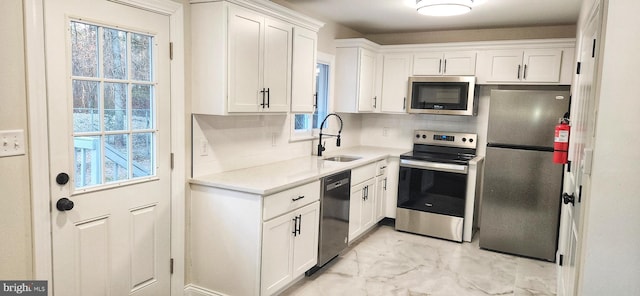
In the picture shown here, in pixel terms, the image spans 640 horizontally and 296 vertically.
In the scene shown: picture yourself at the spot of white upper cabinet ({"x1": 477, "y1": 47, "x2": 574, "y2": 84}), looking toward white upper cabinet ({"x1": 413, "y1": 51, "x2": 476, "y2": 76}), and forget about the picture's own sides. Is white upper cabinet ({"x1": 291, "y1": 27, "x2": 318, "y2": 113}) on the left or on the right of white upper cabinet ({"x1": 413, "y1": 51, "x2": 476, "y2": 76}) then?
left

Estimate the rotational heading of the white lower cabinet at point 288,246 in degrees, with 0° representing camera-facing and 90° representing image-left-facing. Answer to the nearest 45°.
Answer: approximately 315°

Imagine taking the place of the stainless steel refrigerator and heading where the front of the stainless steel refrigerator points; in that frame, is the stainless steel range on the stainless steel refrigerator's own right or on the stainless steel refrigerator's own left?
on the stainless steel refrigerator's own right

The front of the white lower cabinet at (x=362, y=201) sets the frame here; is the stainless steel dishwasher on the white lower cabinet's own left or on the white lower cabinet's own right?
on the white lower cabinet's own right

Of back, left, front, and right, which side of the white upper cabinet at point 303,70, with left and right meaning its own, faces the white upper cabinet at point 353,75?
left

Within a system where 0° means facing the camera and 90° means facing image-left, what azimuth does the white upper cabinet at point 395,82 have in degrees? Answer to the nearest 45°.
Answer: approximately 0°

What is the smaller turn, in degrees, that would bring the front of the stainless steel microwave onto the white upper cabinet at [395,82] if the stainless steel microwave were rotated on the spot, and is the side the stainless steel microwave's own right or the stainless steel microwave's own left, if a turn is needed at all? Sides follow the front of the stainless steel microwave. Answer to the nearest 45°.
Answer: approximately 90° to the stainless steel microwave's own right
